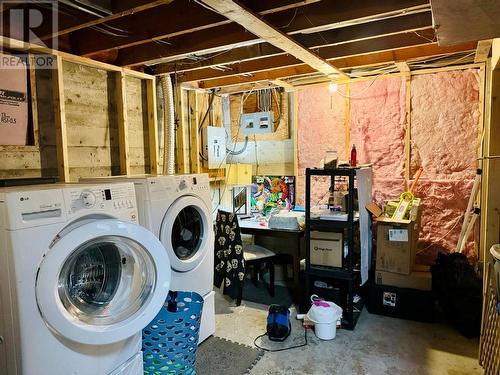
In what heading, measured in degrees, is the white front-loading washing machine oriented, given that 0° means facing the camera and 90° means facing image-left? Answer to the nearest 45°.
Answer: approximately 315°

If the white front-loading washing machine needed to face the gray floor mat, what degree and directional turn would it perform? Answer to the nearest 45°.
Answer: approximately 90° to its left

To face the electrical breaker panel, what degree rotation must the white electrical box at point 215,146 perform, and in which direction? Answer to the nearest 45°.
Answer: approximately 45° to its left

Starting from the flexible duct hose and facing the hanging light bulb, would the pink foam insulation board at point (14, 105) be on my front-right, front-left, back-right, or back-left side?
back-right

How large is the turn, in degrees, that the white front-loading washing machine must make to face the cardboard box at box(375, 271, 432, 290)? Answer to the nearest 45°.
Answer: approximately 45° to its left

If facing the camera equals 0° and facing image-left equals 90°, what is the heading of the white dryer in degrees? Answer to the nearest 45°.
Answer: approximately 315°
